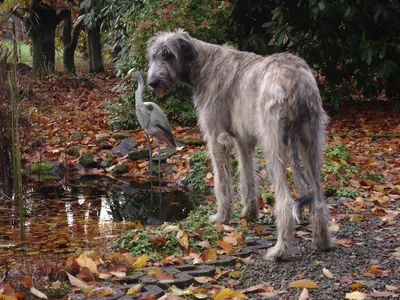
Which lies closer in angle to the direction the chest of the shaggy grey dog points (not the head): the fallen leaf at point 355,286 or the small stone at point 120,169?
the small stone

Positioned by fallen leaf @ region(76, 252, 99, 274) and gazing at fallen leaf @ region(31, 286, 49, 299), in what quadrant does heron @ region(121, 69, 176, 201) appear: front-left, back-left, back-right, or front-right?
back-right

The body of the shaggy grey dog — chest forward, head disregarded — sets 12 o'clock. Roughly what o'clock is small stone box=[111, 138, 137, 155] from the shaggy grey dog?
The small stone is roughly at 1 o'clock from the shaggy grey dog.

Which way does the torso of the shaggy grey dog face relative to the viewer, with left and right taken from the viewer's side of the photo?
facing away from the viewer and to the left of the viewer

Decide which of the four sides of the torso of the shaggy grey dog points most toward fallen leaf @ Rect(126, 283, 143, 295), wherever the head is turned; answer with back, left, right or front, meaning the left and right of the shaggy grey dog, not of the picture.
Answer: left

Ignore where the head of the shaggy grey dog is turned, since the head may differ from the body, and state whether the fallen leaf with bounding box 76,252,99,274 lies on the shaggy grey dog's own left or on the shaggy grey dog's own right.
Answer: on the shaggy grey dog's own left

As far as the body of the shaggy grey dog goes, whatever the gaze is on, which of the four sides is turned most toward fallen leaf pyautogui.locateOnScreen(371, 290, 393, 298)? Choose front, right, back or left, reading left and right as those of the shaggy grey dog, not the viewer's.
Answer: back

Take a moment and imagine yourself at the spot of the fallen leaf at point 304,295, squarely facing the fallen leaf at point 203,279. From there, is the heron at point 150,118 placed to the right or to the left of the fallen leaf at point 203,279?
right
